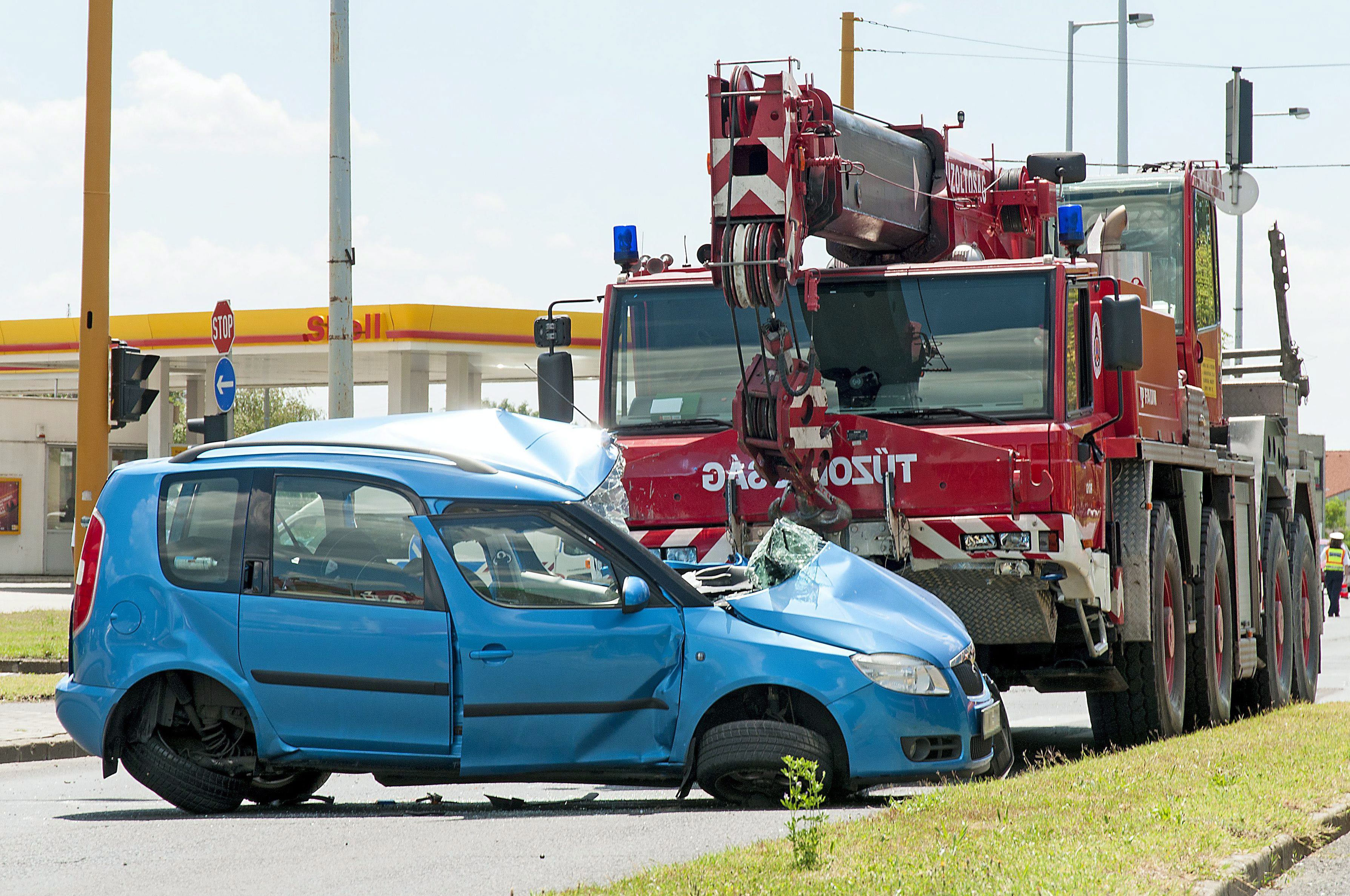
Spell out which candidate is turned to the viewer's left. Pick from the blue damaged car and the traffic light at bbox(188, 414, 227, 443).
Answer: the traffic light

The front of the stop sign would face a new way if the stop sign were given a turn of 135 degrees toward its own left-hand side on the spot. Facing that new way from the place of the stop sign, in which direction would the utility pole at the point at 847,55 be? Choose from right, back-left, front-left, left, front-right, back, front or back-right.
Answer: front-left

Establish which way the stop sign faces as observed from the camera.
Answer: facing the viewer and to the left of the viewer

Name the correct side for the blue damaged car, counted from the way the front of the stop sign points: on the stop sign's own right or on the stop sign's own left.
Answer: on the stop sign's own left

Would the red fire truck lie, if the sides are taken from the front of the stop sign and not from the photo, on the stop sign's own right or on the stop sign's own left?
on the stop sign's own left

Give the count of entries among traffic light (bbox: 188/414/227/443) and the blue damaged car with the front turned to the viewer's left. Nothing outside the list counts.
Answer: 1

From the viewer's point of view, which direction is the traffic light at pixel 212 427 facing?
to the viewer's left

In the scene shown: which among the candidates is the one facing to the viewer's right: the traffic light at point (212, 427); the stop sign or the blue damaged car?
the blue damaged car

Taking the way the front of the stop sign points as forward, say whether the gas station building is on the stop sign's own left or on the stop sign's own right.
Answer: on the stop sign's own right

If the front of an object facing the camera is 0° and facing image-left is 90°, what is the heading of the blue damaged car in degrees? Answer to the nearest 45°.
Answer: approximately 270°

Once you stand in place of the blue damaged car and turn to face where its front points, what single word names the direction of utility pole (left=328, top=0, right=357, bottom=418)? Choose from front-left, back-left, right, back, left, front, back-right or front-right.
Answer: left

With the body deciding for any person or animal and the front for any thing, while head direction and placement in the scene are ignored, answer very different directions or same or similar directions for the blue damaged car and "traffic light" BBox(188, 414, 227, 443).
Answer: very different directions
